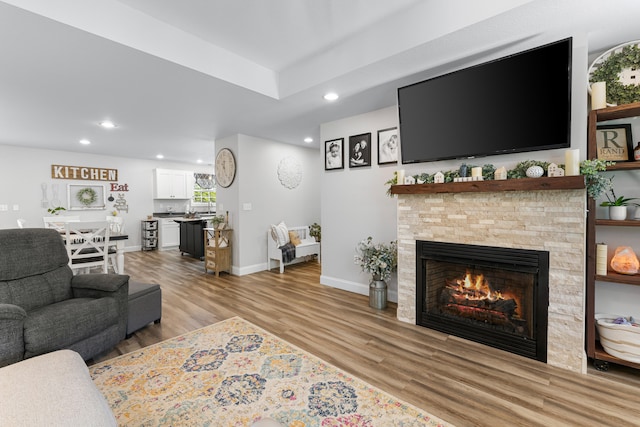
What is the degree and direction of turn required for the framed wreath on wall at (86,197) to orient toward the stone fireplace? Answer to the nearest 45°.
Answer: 0° — it already faces it

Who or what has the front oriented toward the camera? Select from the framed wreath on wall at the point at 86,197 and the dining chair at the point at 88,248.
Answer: the framed wreath on wall

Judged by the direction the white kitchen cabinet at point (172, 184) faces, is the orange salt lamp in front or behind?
in front

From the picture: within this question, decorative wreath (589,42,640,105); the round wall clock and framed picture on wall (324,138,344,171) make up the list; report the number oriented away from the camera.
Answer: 0

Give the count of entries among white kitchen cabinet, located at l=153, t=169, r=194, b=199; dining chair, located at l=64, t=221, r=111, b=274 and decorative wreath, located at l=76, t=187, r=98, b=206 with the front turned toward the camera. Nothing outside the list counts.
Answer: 2

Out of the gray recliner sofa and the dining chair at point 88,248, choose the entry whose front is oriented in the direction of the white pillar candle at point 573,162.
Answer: the gray recliner sofa

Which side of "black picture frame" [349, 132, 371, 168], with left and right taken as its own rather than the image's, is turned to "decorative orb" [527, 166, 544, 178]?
left

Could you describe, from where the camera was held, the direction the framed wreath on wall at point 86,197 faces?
facing the viewer

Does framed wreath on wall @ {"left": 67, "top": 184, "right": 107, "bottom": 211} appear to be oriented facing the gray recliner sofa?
yes

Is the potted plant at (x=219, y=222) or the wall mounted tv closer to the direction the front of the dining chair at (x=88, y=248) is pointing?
the potted plant

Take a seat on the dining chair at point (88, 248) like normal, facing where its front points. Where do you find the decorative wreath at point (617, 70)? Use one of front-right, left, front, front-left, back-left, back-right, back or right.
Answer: back-right

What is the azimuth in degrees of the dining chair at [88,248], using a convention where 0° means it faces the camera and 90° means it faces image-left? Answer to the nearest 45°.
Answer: approximately 180°

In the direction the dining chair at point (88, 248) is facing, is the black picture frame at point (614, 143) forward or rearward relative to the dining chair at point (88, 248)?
rearward

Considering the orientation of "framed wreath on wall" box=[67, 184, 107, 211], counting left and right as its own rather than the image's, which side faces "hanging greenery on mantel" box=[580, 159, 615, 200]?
front

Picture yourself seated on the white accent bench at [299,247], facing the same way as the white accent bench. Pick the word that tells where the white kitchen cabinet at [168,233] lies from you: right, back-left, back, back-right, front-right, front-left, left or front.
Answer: back
